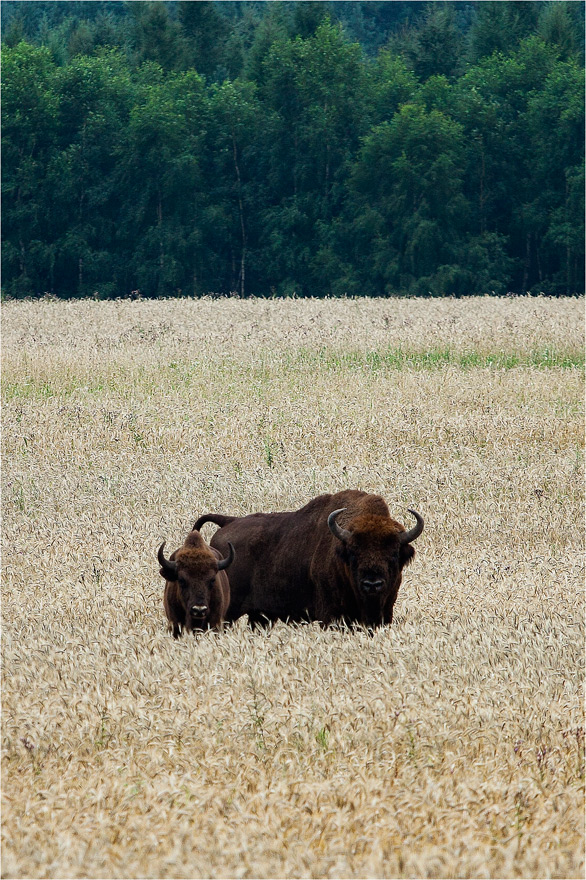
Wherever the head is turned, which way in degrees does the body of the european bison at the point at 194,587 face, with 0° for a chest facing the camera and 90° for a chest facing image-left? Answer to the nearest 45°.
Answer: approximately 0°

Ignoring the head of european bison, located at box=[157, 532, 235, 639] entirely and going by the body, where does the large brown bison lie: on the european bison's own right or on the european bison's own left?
on the european bison's own left

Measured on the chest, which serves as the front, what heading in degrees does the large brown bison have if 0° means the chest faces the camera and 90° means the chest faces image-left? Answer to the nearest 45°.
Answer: approximately 315°

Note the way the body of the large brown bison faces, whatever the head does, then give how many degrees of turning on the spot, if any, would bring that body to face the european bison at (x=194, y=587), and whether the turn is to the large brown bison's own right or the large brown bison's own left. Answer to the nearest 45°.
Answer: approximately 90° to the large brown bison's own right

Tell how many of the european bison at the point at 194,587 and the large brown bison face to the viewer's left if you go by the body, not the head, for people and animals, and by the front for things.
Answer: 0
